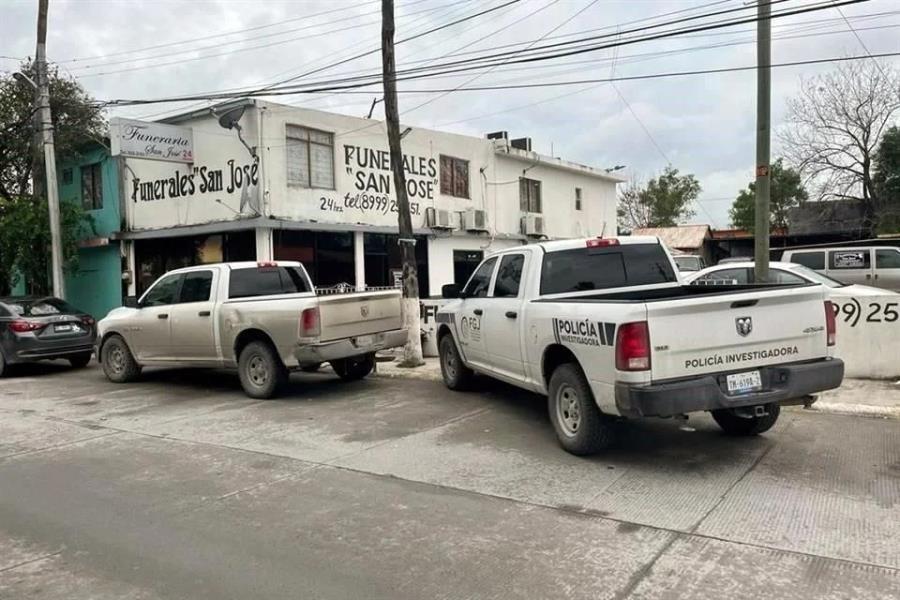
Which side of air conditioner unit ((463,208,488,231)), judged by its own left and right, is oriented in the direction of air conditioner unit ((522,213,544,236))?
left

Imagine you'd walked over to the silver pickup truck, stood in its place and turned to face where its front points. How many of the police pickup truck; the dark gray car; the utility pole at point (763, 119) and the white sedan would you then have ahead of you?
1

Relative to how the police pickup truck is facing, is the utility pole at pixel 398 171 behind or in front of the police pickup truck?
in front

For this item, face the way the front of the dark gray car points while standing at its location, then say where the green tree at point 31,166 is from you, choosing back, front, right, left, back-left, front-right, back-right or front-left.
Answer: front-right

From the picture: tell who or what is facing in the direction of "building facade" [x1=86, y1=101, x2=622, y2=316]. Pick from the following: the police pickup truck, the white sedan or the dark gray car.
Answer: the police pickup truck

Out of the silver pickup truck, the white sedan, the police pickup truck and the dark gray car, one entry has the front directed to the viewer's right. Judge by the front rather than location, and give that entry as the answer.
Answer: the white sedan

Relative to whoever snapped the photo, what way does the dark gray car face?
facing away from the viewer and to the left of the viewer

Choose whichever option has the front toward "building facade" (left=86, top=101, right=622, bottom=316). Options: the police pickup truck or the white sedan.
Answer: the police pickup truck

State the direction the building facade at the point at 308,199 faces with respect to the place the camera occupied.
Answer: facing the viewer and to the right of the viewer

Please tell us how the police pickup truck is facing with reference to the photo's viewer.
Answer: facing away from the viewer and to the left of the viewer

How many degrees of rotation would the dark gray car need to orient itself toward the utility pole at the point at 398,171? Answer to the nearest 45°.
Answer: approximately 180°

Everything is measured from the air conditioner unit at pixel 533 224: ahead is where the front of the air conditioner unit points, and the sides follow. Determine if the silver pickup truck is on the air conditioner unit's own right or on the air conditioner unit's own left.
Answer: on the air conditioner unit's own right

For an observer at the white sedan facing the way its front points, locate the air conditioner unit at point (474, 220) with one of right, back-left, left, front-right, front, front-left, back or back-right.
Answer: back-left

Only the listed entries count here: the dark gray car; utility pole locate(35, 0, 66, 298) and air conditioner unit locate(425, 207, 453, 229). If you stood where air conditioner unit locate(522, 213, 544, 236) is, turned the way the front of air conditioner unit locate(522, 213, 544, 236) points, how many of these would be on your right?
3

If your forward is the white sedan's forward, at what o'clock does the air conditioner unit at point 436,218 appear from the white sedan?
The air conditioner unit is roughly at 7 o'clock from the white sedan.
